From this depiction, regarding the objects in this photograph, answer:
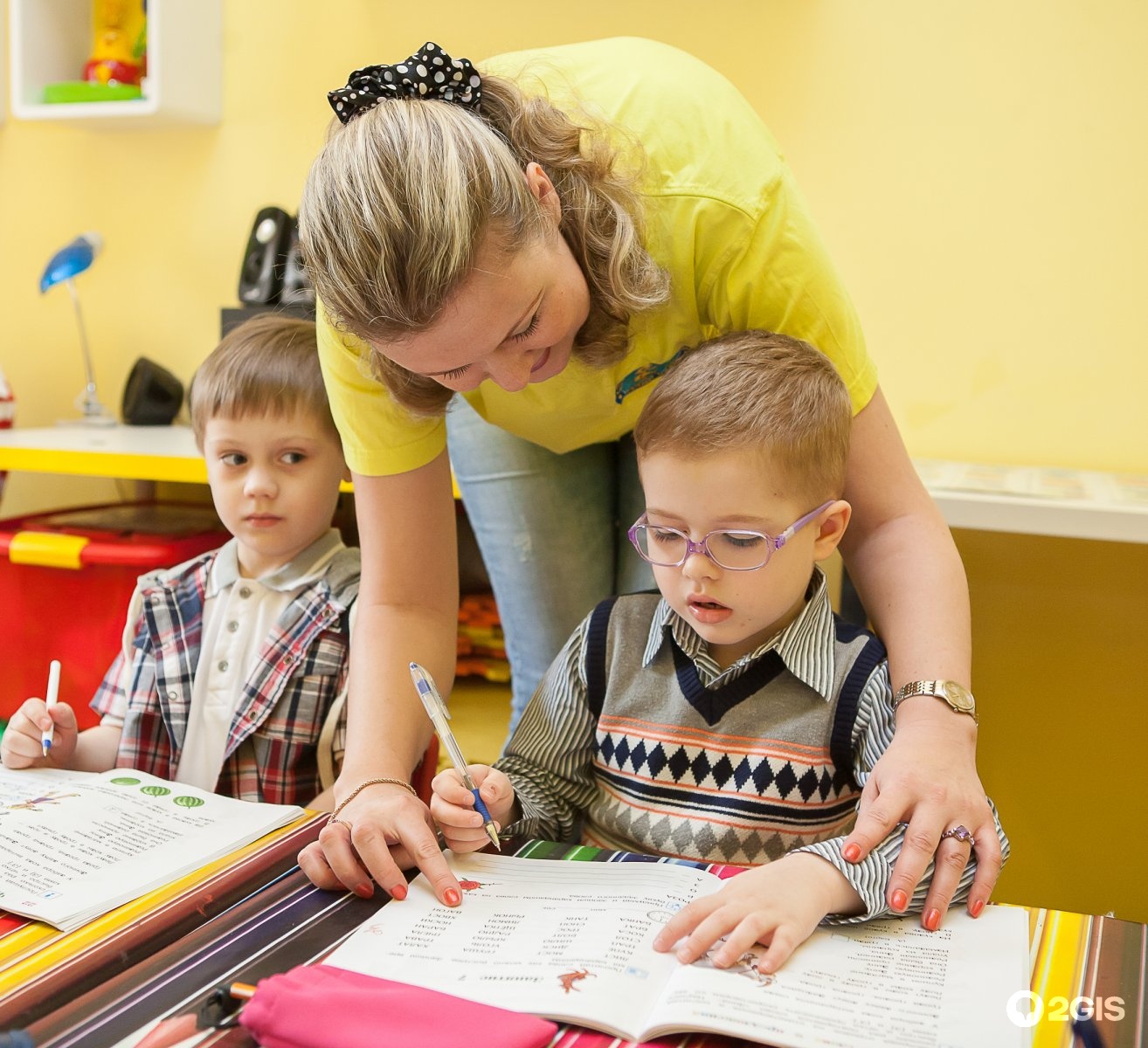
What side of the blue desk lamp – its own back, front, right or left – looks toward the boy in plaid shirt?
left

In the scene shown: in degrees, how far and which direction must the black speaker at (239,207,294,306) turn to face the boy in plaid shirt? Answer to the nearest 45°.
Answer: approximately 45° to its left

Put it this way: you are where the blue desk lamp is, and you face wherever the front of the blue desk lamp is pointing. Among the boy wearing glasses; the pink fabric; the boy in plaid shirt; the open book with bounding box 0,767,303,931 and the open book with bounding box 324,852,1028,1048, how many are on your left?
5

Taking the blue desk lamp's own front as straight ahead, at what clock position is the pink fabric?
The pink fabric is roughly at 9 o'clock from the blue desk lamp.

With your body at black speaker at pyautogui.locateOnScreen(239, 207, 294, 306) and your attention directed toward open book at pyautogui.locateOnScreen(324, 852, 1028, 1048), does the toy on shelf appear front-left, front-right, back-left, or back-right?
back-right

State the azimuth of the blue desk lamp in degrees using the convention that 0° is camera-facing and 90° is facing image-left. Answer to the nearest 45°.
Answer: approximately 90°

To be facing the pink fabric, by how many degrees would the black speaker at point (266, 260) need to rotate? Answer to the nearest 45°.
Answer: approximately 45° to its left

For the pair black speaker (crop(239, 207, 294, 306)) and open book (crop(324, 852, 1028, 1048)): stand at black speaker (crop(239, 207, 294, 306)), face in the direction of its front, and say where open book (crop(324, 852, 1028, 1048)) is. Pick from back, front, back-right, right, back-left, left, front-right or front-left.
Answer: front-left

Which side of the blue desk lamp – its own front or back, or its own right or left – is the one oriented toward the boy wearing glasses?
left

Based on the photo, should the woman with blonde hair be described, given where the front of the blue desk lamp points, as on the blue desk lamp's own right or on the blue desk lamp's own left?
on the blue desk lamp's own left
